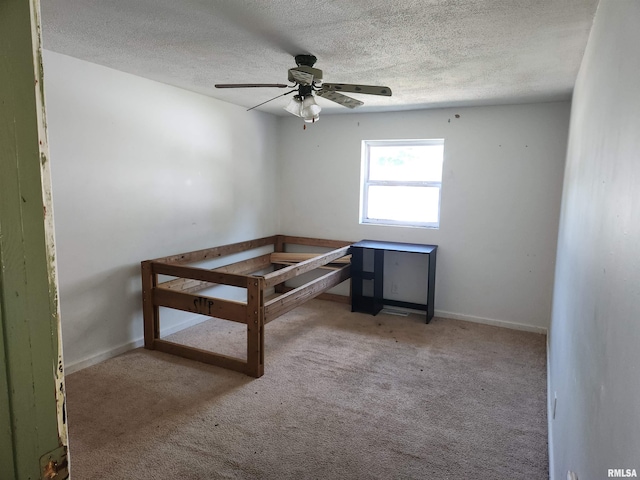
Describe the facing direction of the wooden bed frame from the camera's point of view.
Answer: facing the viewer and to the left of the viewer

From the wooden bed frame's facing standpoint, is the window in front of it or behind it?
behind

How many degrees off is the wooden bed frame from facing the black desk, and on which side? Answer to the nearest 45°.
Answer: approximately 180°

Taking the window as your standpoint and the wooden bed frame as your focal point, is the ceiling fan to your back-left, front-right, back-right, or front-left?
front-left
